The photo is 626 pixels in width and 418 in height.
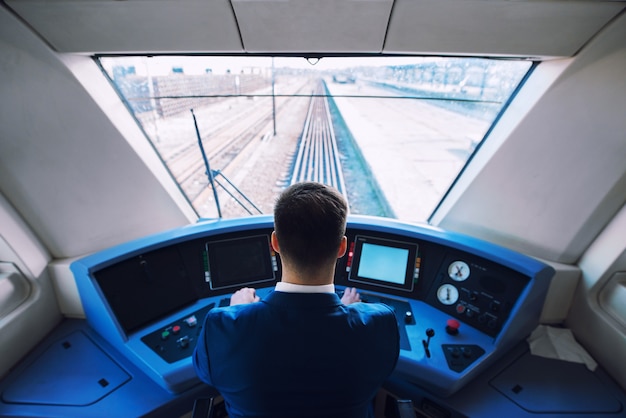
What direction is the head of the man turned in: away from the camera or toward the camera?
away from the camera

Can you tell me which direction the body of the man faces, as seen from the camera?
away from the camera

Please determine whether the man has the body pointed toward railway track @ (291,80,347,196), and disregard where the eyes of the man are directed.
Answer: yes
